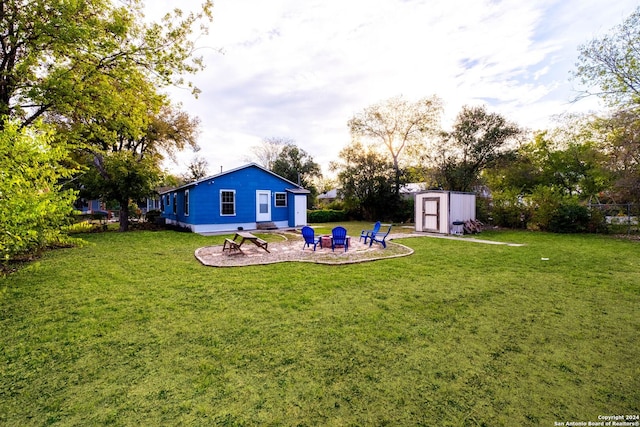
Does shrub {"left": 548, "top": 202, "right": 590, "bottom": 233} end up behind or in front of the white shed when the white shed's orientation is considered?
behind

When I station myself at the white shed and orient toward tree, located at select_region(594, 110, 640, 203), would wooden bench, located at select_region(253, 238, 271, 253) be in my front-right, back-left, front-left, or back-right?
back-right

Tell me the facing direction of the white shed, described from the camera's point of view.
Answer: facing the viewer and to the left of the viewer

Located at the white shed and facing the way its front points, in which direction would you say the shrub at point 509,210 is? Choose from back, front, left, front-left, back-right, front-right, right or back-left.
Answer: back

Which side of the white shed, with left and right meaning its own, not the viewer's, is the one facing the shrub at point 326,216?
right

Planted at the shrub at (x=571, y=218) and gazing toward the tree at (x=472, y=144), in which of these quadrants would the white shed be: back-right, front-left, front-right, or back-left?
front-left

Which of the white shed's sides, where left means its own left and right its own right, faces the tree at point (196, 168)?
right

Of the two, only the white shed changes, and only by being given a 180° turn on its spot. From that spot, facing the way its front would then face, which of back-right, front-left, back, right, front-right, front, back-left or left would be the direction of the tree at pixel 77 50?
back

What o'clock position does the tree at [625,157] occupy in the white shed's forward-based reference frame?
The tree is roughly at 7 o'clock from the white shed.

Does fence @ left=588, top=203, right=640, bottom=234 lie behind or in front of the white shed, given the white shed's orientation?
behind

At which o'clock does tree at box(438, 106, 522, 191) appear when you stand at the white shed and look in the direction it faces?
The tree is roughly at 5 o'clock from the white shed.

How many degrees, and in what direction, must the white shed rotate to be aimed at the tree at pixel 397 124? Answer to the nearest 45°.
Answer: approximately 135° to its right
